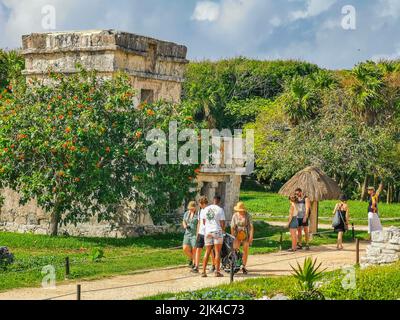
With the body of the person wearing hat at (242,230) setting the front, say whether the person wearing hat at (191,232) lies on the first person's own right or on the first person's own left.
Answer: on the first person's own right

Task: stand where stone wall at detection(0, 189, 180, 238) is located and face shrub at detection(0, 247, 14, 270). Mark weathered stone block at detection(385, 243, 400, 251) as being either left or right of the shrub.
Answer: left

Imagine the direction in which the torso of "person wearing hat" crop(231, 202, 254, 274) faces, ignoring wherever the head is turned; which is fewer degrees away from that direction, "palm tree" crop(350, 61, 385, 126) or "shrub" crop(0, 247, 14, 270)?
the shrub

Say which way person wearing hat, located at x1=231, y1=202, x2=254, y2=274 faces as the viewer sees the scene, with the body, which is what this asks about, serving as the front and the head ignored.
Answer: toward the camera

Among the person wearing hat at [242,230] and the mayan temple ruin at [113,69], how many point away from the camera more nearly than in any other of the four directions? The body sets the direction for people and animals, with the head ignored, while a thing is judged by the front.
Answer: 0
